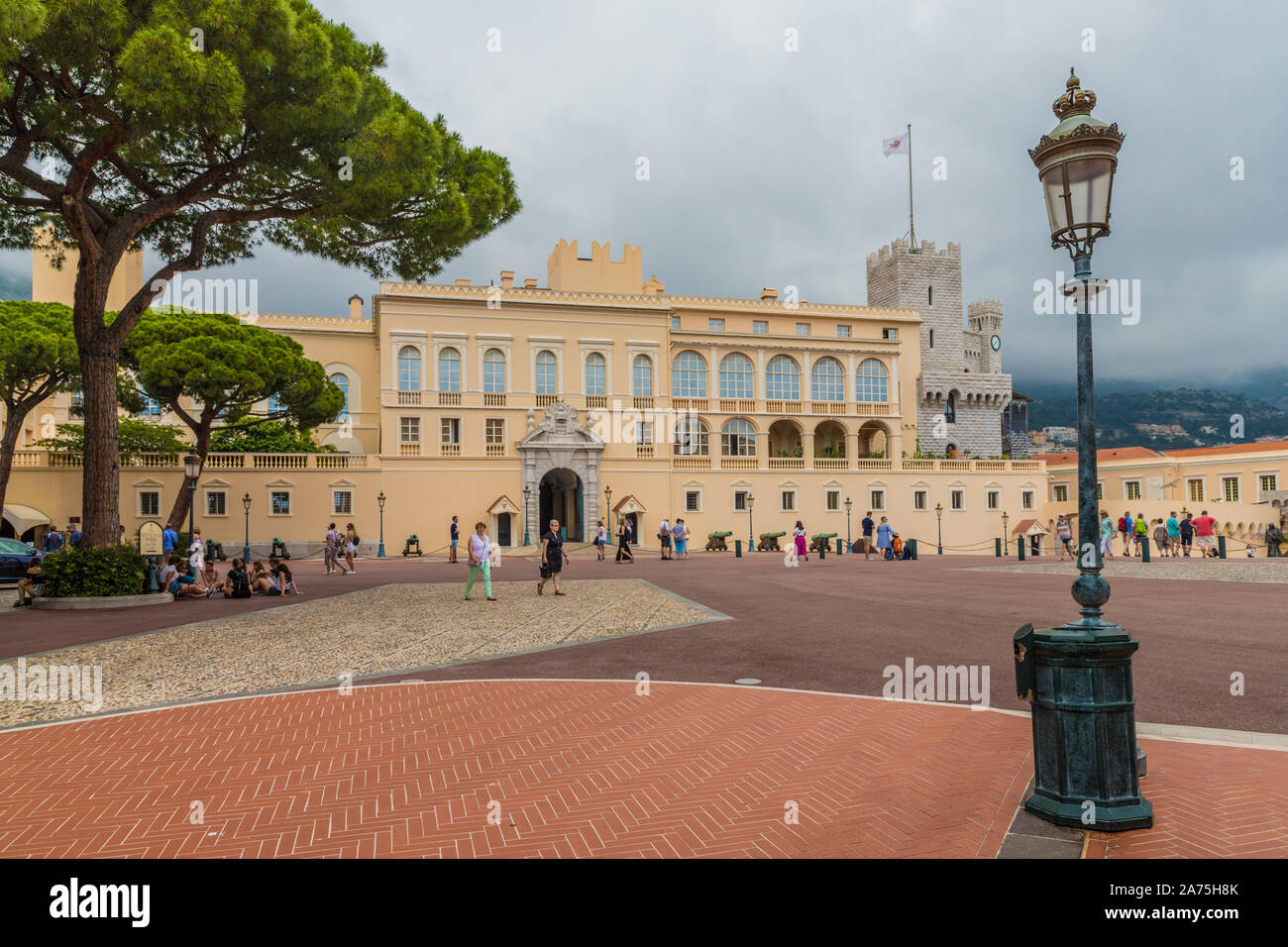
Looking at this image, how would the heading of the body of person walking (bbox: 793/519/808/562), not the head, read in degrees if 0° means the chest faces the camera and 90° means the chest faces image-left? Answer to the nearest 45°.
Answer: approximately 180°

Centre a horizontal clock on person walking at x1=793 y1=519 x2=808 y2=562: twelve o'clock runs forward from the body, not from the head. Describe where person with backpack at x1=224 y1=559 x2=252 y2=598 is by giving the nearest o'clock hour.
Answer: The person with backpack is roughly at 7 o'clock from the person walking.

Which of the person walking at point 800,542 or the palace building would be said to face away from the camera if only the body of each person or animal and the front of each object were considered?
the person walking

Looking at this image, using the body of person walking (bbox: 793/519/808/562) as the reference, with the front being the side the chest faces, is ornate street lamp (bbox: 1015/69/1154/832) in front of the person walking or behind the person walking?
behind

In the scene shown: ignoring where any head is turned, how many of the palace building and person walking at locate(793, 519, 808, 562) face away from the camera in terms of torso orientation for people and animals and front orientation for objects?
1

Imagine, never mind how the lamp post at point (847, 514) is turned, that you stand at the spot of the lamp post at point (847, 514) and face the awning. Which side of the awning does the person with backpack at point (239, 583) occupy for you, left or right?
left

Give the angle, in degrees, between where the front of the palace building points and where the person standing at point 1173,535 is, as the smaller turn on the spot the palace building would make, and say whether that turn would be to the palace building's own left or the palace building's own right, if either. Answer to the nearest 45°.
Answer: approximately 45° to the palace building's own left

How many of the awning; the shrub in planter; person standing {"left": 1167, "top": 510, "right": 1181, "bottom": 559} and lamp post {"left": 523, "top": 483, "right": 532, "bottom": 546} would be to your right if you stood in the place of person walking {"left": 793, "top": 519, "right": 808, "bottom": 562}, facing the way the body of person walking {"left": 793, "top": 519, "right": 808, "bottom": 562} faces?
1

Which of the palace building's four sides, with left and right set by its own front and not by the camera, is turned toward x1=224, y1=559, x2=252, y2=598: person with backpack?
front

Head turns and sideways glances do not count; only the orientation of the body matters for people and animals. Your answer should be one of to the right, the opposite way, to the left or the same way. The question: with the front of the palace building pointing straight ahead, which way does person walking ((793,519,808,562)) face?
the opposite way

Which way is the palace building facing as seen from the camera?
toward the camera
